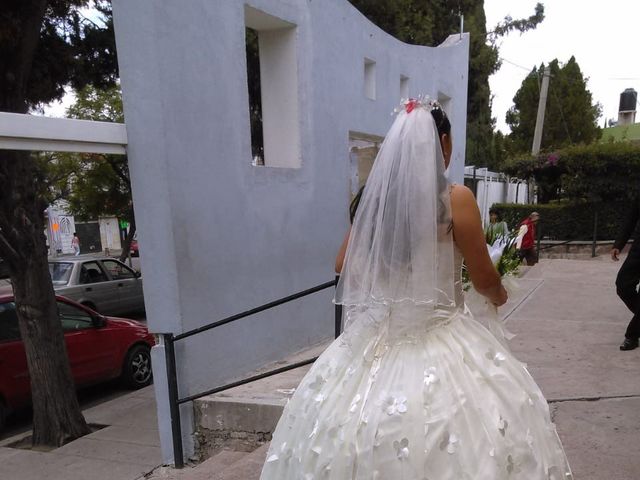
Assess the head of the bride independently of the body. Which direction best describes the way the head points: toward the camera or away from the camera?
away from the camera

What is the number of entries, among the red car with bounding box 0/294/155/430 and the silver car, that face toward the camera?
0

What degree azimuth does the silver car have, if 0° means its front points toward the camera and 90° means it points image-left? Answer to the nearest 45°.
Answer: approximately 225°

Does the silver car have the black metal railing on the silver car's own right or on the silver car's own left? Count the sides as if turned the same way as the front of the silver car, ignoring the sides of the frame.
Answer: on the silver car's own right

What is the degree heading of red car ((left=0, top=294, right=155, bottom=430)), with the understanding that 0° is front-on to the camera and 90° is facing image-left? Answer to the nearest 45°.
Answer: approximately 225°
